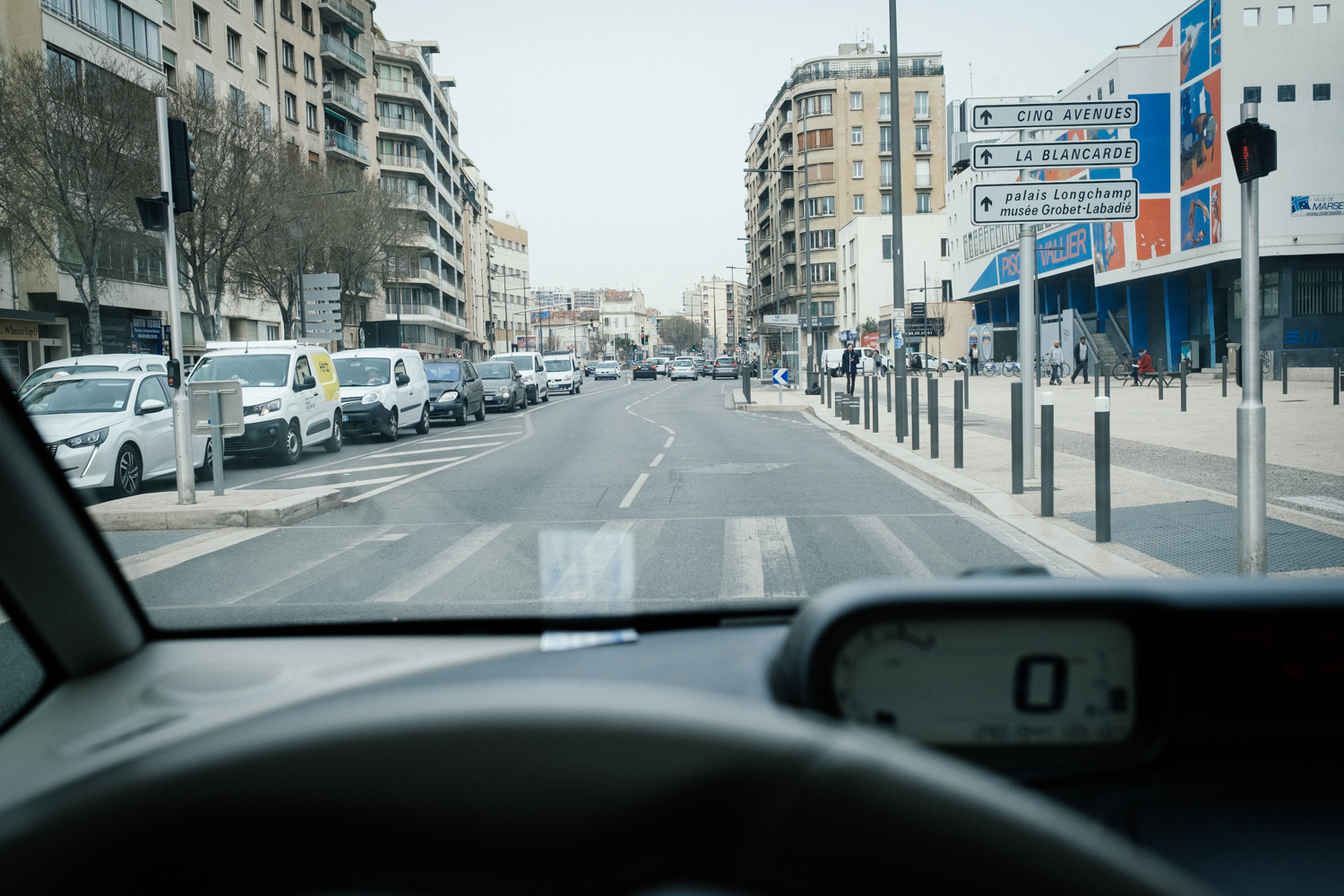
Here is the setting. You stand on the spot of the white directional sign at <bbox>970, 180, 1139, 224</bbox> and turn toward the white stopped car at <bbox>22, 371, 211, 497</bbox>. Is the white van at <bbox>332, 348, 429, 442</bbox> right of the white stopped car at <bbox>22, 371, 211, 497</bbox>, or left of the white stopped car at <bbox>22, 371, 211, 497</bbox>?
right

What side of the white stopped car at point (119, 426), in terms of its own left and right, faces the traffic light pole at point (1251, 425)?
left

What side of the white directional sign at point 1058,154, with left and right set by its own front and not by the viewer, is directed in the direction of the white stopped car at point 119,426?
right

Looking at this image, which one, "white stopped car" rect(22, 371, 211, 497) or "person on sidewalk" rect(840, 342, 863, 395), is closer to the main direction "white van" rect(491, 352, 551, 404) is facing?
the white stopped car

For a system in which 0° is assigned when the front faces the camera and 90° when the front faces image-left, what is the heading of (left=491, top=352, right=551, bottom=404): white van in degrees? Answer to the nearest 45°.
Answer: approximately 0°

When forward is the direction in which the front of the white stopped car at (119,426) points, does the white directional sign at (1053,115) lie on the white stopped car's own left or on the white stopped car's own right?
on the white stopped car's own left

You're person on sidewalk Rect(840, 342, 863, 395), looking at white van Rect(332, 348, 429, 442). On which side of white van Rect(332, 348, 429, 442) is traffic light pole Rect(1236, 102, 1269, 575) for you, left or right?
left

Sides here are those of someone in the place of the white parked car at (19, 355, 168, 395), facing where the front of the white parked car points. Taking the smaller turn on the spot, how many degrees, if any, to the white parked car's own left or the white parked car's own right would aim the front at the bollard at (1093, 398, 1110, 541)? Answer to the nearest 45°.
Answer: approximately 90° to the white parked car's own left

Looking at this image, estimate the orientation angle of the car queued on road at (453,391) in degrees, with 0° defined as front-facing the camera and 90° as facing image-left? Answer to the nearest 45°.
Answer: approximately 45°

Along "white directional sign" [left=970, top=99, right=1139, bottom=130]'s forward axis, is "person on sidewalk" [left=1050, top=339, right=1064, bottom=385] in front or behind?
behind

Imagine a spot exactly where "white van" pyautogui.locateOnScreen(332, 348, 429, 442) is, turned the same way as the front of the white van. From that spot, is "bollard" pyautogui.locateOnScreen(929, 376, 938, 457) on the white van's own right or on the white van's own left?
on the white van's own left

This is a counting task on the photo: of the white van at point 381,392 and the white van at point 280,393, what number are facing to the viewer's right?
0
